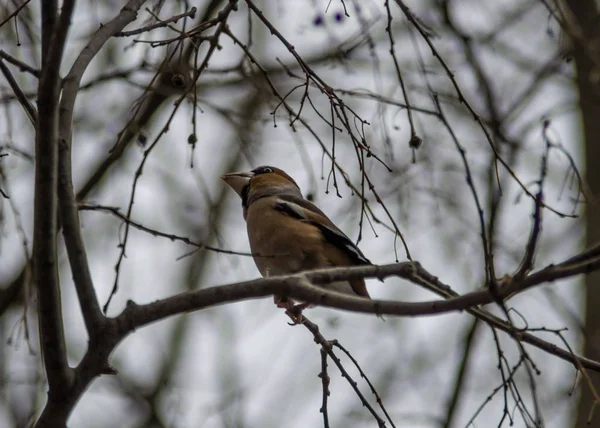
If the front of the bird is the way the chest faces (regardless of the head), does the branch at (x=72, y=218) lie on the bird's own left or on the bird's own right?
on the bird's own right

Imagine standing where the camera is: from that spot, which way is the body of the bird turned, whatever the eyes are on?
to the viewer's left

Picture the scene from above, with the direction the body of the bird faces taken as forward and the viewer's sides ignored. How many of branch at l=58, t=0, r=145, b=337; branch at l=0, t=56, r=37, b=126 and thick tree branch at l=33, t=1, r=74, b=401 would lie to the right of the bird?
0
